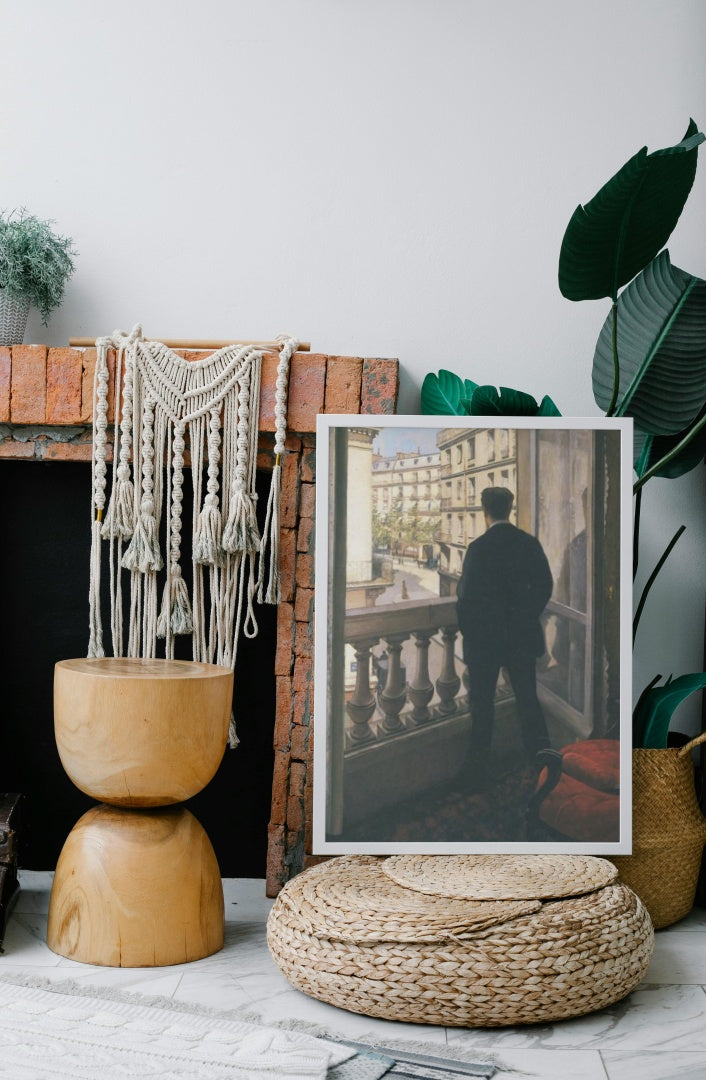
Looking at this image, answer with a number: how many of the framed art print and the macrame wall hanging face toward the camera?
2

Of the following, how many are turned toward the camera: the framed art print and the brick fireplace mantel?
2

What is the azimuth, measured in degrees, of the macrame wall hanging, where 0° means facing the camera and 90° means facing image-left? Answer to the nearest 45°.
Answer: approximately 0°

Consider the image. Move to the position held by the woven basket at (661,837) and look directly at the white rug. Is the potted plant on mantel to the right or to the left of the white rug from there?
right

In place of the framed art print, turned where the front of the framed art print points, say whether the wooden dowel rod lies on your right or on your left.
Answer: on your right

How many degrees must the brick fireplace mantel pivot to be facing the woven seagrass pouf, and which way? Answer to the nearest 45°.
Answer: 0° — it already faces it
